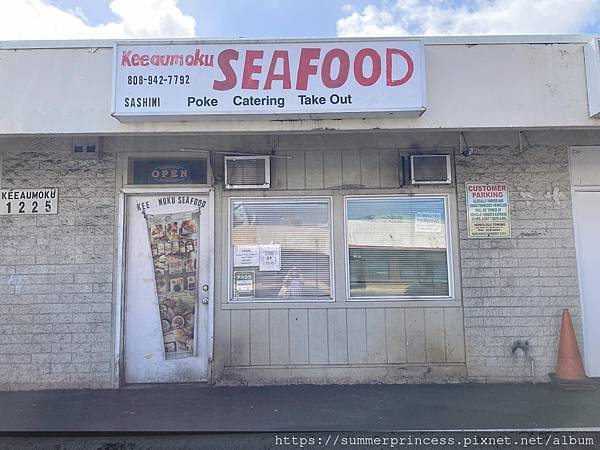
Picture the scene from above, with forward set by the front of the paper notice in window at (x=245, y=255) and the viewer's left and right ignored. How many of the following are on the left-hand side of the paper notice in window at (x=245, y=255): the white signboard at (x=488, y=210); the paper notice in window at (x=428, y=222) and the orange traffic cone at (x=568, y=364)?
3

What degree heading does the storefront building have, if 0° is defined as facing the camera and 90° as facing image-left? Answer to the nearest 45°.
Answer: approximately 0°

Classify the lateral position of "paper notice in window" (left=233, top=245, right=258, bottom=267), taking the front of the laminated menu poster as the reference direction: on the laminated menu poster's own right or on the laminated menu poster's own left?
on the laminated menu poster's own left

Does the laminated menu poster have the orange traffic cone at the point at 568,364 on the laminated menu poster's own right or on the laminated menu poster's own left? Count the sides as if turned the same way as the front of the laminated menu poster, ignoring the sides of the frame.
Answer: on the laminated menu poster's own left

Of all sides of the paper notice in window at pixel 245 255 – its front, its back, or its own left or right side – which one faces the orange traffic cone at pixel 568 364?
left

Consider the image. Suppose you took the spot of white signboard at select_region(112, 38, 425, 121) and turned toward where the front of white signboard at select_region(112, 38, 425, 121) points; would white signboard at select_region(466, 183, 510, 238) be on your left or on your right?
on your left

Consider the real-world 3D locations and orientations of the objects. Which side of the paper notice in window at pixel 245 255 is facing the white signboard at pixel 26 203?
right

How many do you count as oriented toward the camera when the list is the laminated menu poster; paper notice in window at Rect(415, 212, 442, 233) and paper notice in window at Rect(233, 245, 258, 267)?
3

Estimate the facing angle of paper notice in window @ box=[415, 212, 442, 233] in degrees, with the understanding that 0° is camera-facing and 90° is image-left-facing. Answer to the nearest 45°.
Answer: approximately 0°
